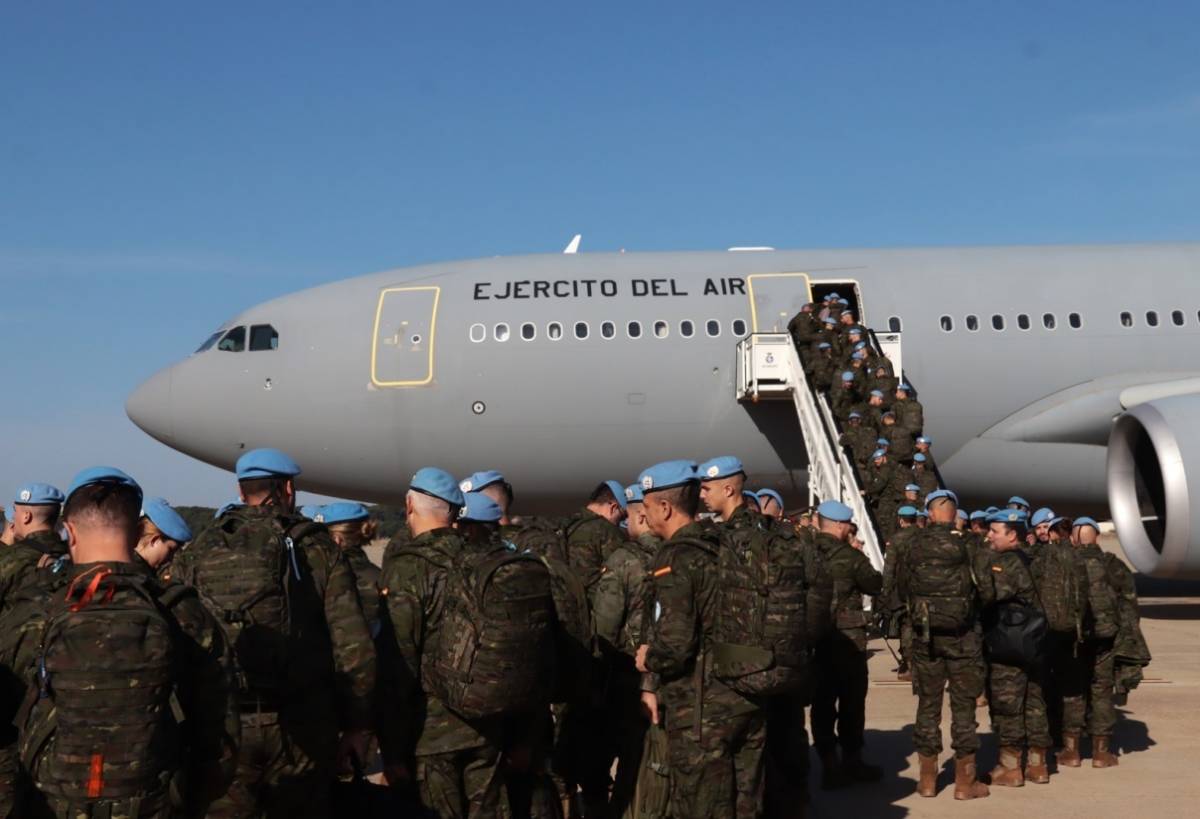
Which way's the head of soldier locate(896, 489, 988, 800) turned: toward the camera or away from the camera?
away from the camera

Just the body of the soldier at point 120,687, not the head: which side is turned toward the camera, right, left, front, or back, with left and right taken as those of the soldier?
back

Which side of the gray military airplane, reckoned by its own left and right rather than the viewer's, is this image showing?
left

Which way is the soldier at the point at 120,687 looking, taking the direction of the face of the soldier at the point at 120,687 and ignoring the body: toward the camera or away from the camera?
away from the camera

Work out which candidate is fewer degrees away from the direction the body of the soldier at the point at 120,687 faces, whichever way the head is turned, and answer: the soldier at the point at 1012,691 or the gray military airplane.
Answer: the gray military airplane

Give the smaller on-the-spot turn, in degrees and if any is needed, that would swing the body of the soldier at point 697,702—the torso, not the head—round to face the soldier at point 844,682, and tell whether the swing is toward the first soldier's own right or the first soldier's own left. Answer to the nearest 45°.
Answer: approximately 90° to the first soldier's own right

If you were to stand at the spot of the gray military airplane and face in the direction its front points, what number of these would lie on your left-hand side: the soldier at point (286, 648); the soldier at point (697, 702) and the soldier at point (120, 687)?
3

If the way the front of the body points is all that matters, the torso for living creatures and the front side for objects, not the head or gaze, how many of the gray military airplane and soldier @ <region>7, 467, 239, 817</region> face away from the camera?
1

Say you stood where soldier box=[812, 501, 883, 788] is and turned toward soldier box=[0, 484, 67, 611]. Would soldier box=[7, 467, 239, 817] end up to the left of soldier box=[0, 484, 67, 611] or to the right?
left
